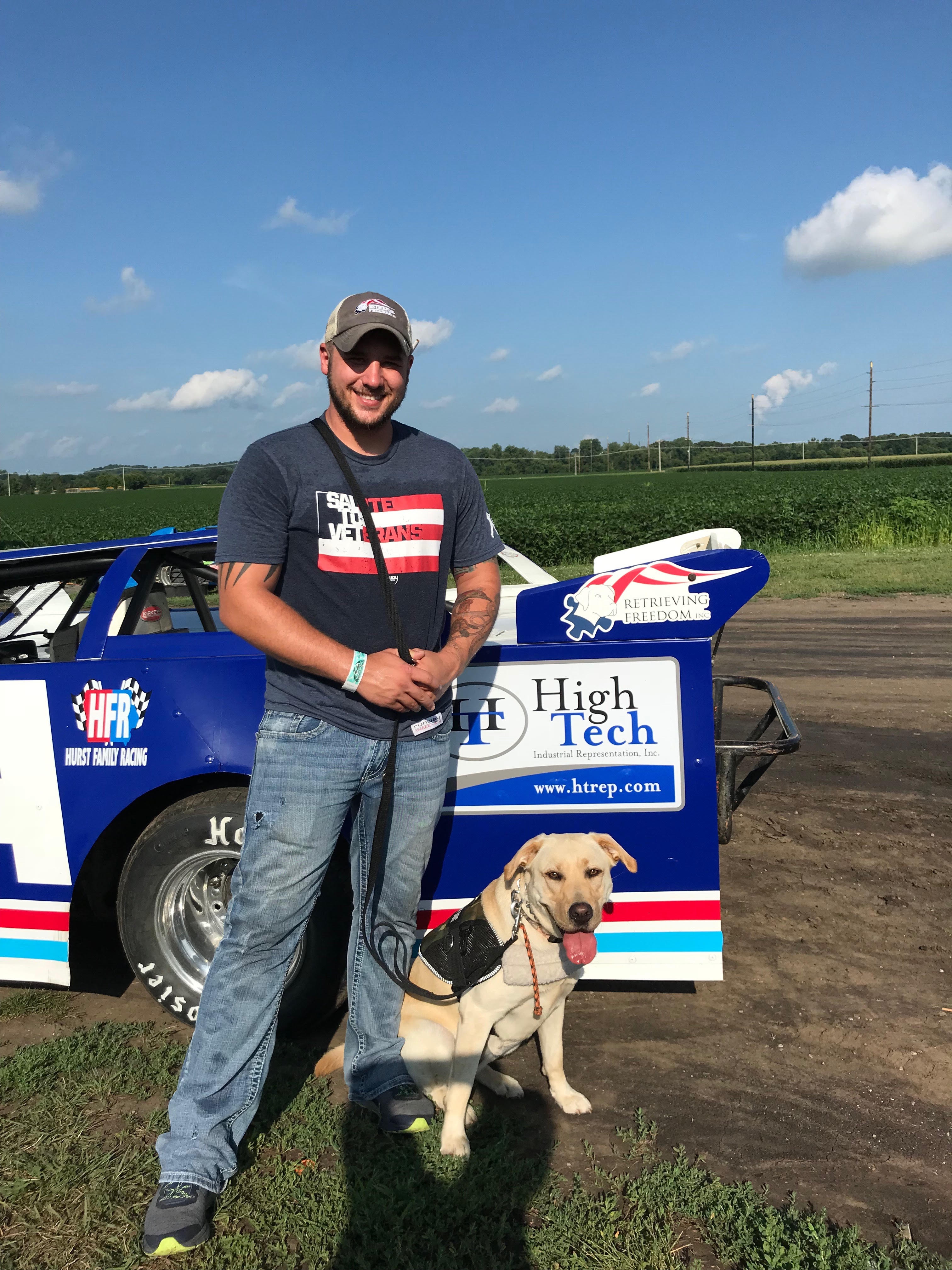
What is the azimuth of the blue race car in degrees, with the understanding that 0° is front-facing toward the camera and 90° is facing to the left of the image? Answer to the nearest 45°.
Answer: approximately 90°

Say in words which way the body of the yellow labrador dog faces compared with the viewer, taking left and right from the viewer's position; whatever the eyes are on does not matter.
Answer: facing the viewer and to the right of the viewer

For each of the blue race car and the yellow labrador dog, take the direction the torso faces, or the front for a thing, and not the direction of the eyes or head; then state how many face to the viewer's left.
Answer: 1

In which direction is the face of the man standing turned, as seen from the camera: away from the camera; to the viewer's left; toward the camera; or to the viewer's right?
toward the camera

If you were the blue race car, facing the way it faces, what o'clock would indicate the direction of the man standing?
The man standing is roughly at 10 o'clock from the blue race car.

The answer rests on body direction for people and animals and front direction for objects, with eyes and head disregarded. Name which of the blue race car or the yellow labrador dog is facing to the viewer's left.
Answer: the blue race car
